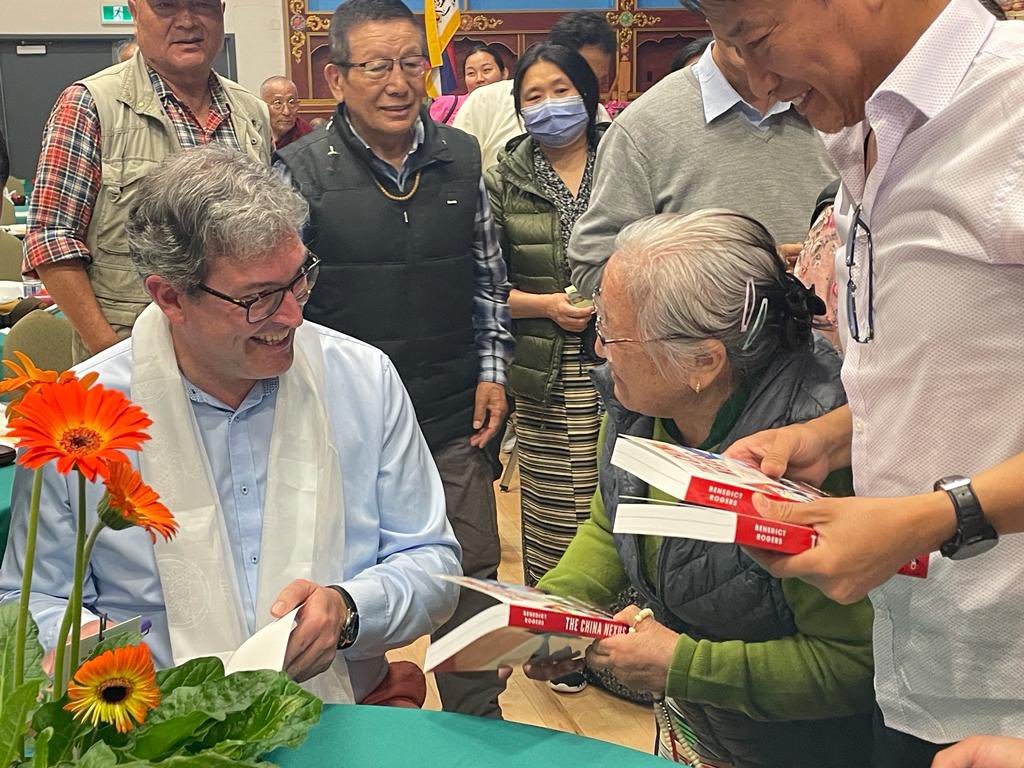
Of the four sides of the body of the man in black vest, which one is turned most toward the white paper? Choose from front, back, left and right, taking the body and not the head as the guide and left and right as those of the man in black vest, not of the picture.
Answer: front

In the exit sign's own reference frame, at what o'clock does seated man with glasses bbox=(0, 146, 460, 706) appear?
The seated man with glasses is roughly at 12 o'clock from the exit sign.

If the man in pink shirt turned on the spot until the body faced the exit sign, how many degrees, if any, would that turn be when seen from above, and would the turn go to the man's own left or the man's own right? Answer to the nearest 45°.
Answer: approximately 45° to the man's own right

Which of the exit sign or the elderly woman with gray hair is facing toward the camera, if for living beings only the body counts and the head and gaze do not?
the exit sign

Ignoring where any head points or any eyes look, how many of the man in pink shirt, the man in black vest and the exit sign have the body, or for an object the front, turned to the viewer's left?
1

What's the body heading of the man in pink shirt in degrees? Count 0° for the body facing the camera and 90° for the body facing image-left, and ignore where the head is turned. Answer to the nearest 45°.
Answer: approximately 90°

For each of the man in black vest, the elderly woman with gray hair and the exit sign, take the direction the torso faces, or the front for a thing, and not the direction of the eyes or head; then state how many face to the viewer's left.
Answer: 1

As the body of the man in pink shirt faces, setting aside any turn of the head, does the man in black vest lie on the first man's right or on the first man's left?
on the first man's right

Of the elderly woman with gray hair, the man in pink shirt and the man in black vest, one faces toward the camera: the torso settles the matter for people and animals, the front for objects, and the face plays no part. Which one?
the man in black vest

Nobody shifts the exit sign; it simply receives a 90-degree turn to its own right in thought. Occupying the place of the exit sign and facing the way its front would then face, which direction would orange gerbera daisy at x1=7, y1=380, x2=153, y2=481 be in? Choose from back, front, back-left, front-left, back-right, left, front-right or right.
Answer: left

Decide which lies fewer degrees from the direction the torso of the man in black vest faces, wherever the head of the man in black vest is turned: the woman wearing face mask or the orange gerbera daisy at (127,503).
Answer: the orange gerbera daisy

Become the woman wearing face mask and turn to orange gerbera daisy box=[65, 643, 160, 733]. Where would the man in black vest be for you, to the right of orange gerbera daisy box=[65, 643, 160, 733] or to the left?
right

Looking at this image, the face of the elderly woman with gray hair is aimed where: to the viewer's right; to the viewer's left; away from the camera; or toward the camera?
to the viewer's left

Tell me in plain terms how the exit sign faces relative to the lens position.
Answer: facing the viewer

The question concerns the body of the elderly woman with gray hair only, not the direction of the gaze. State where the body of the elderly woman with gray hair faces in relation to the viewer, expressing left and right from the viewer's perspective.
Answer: facing to the left of the viewer

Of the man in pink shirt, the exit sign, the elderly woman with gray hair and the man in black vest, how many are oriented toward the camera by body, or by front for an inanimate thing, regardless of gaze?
2

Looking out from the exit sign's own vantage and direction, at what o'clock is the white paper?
The white paper is roughly at 12 o'clock from the exit sign.

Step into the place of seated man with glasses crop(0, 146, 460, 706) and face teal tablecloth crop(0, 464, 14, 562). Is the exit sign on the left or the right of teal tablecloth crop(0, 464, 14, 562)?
right

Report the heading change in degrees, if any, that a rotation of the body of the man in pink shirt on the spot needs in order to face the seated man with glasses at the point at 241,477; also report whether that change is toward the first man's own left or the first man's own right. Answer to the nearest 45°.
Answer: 0° — they already face them
